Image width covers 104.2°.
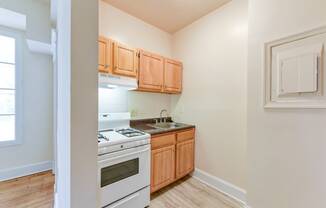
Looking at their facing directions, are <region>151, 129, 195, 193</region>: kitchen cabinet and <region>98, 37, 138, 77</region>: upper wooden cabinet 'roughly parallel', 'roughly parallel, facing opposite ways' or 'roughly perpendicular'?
roughly parallel

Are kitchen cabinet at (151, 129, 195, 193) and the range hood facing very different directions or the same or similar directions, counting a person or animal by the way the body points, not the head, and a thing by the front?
same or similar directions

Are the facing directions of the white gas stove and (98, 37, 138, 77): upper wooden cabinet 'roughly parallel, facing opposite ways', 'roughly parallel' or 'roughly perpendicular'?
roughly parallel

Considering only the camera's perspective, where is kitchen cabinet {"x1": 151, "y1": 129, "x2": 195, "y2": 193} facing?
facing the viewer and to the right of the viewer

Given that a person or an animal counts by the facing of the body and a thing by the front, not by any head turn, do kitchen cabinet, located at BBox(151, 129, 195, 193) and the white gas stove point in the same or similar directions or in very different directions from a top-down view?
same or similar directions

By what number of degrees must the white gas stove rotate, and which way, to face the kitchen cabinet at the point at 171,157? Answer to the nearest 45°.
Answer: approximately 90° to its left

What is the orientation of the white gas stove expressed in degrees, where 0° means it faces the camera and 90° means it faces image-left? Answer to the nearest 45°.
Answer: approximately 315°
